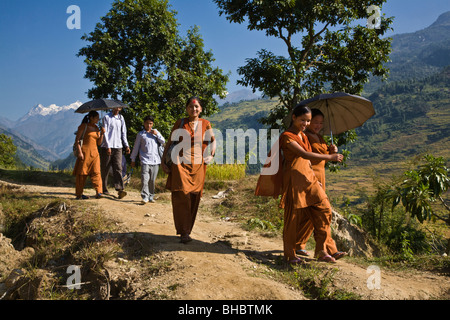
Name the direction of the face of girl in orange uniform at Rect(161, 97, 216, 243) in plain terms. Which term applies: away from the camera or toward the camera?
toward the camera

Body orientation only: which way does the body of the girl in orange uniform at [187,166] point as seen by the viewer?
toward the camera

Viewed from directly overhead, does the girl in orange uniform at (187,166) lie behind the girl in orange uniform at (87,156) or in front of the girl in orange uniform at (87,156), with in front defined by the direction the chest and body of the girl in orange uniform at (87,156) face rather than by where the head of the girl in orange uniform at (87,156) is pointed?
in front

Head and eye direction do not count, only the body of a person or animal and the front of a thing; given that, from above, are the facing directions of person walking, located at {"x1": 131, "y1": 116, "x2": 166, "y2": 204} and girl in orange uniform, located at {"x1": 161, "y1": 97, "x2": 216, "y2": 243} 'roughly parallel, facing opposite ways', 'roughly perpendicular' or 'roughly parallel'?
roughly parallel

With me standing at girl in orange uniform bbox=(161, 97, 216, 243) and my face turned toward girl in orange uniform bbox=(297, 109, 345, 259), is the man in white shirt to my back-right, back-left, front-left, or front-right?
back-left

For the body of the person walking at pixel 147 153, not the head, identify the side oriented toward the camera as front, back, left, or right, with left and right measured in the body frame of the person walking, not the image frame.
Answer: front

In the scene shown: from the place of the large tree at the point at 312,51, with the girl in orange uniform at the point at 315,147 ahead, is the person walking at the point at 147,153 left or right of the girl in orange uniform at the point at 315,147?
right

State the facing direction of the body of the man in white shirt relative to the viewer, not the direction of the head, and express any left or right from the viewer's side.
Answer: facing the viewer and to the right of the viewer

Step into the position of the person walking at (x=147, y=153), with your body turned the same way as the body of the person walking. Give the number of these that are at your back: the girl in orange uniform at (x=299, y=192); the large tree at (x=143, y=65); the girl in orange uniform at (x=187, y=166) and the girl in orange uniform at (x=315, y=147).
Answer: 1

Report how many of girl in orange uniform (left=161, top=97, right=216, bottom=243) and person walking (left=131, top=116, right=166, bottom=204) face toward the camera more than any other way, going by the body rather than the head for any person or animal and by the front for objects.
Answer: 2

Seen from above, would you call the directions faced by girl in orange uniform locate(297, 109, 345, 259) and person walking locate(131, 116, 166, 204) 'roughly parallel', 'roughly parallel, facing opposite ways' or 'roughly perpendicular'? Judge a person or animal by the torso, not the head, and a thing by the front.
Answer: roughly parallel
